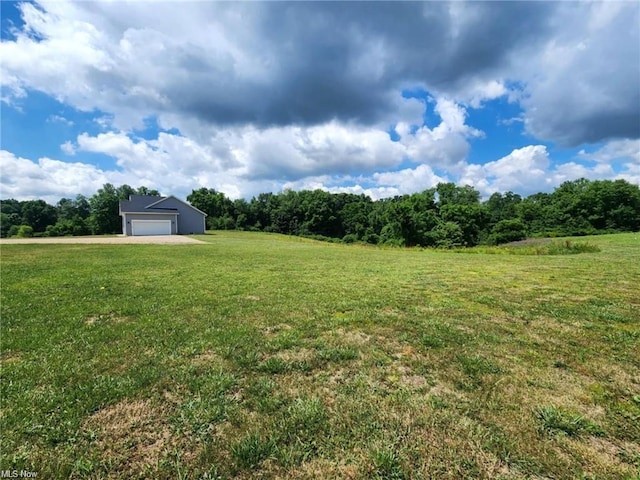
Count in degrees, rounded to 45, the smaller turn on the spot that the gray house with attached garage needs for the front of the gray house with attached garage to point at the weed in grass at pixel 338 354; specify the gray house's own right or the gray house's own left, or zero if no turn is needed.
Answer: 0° — it already faces it

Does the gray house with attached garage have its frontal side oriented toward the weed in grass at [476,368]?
yes

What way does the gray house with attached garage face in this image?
toward the camera

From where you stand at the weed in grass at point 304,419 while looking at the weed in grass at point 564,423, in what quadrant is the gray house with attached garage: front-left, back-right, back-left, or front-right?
back-left

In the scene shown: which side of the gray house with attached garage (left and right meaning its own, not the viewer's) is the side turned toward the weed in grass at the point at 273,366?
front

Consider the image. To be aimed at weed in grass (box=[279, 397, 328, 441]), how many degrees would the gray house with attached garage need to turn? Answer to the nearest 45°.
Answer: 0° — it already faces it

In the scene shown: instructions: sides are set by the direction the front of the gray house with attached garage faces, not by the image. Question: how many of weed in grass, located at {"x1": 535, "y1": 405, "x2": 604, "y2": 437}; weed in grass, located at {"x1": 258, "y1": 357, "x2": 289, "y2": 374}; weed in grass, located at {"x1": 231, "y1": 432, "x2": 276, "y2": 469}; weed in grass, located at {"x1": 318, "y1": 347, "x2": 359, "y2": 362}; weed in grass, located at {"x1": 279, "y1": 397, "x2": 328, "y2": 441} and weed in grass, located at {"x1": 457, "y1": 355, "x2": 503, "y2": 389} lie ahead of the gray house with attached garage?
6

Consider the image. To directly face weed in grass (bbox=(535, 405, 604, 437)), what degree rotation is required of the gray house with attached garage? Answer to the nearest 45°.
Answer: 0° — it already faces it

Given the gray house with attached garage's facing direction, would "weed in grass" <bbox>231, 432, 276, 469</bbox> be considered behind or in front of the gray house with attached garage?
in front

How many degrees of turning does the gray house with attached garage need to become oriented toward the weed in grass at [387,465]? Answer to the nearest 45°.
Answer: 0° — it already faces it

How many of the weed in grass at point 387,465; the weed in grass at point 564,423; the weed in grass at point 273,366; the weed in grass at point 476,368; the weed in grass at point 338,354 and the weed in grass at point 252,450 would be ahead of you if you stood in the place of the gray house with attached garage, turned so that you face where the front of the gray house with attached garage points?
6
